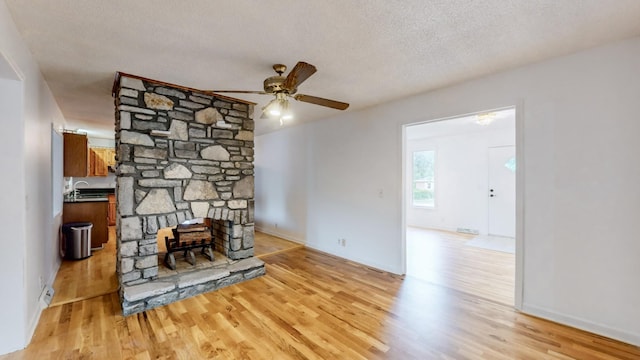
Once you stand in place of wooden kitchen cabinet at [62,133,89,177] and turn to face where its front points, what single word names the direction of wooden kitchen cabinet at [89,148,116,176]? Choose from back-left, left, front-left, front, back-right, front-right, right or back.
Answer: left

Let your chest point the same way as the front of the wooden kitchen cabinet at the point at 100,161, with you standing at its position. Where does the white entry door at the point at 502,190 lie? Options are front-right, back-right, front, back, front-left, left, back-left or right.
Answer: front-left

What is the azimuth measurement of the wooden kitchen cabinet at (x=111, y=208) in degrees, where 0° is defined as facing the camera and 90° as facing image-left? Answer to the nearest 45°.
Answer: approximately 0°

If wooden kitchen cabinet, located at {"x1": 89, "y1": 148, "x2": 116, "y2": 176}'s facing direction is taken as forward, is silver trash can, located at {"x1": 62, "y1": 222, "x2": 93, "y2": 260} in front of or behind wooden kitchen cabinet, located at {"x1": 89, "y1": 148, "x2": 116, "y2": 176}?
in front

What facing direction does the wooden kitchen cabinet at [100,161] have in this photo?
toward the camera

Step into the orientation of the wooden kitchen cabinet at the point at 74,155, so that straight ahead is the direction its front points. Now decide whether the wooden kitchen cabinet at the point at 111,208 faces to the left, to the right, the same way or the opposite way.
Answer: to the right

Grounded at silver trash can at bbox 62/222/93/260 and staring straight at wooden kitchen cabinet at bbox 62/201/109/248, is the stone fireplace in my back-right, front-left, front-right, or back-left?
back-right

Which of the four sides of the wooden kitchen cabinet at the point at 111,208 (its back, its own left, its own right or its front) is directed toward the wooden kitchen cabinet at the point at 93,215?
front
